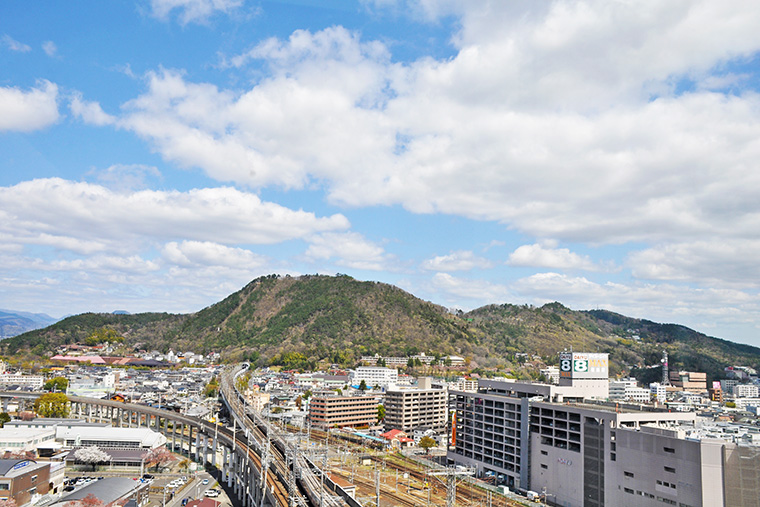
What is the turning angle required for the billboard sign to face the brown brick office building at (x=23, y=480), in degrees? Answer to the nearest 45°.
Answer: approximately 45° to its right

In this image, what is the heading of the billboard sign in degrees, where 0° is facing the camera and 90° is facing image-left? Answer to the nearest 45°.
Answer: approximately 0°
